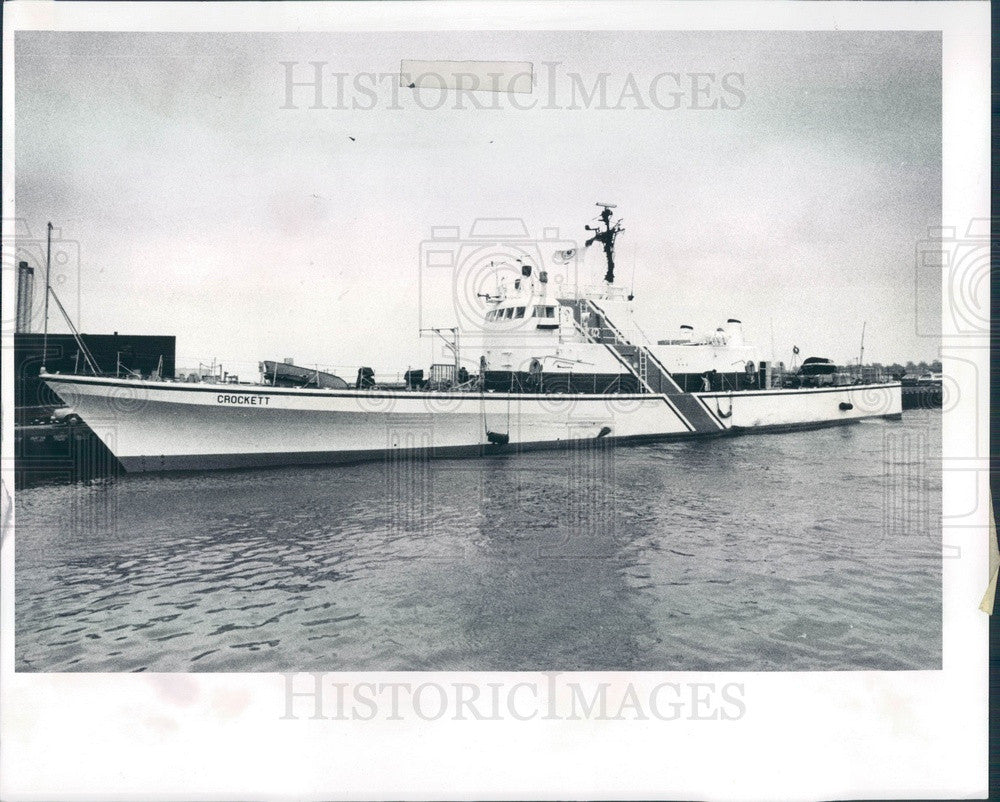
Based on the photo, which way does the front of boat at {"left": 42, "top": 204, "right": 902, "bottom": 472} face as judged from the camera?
facing the viewer and to the left of the viewer
